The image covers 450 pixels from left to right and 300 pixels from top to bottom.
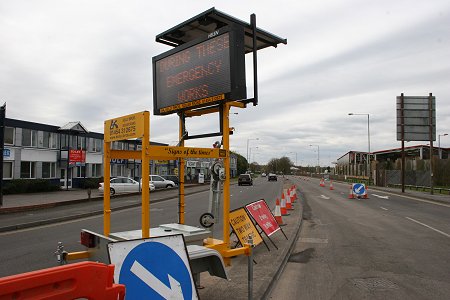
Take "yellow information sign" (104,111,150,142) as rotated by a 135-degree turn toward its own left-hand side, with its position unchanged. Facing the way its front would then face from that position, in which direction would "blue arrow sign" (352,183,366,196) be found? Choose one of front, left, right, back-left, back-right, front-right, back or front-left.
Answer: front-left

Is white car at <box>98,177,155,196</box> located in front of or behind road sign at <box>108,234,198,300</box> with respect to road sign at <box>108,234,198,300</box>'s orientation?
behind

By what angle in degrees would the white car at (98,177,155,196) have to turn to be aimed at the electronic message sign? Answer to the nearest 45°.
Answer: approximately 90° to its right

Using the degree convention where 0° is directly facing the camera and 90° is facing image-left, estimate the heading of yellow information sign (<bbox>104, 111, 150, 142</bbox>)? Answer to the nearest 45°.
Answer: approximately 45°

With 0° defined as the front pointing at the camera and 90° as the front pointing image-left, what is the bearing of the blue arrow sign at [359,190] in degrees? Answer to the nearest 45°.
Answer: approximately 0°
